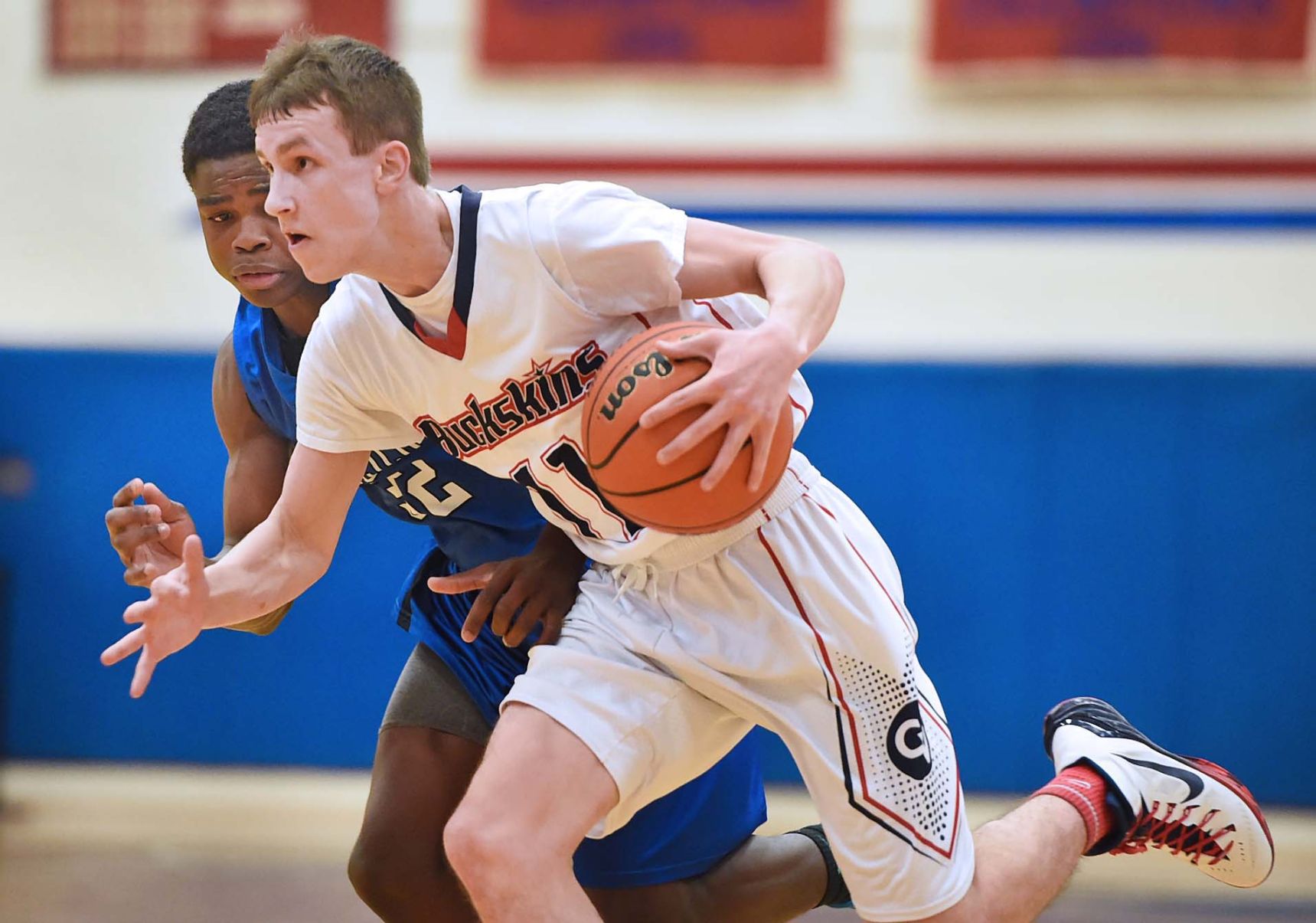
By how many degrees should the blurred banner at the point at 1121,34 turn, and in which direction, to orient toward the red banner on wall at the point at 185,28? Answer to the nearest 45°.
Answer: approximately 90° to its right

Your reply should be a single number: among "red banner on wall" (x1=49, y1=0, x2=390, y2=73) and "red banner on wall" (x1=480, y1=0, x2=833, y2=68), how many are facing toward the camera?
2

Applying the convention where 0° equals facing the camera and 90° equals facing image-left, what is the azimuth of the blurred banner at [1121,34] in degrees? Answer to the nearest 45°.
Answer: approximately 0°

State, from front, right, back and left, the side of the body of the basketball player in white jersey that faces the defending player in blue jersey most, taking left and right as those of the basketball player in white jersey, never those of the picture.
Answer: right

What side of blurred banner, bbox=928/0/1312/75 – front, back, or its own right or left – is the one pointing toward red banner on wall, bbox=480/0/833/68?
right

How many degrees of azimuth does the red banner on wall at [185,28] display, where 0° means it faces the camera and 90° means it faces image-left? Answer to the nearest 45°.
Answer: approximately 0°

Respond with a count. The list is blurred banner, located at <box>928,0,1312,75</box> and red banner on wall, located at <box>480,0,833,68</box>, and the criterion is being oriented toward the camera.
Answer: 2

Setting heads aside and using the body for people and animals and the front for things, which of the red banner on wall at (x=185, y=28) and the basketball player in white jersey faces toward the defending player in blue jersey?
the red banner on wall

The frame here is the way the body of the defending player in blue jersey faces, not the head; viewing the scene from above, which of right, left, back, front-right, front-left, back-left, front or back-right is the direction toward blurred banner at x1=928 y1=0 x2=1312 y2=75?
back
